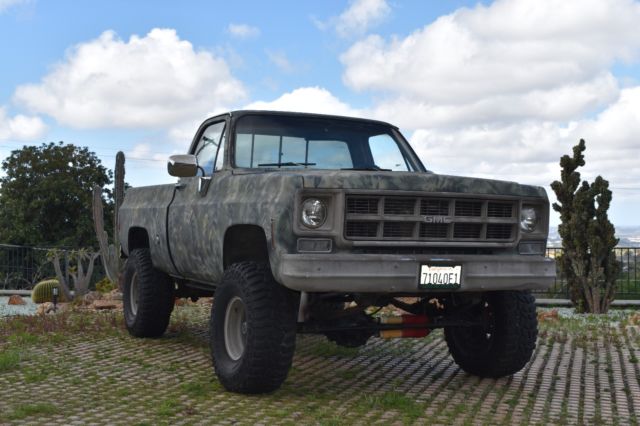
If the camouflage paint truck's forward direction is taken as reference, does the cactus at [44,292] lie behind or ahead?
behind

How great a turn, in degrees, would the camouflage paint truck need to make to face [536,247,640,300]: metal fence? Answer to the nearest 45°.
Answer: approximately 90° to its left

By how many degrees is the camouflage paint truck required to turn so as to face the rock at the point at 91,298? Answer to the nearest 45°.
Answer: approximately 180°

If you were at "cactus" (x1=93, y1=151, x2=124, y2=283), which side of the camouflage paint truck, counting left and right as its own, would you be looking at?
back

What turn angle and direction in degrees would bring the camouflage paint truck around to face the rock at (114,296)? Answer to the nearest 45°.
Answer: approximately 180°

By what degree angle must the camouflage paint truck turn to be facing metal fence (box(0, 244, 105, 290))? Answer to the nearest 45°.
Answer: approximately 180°

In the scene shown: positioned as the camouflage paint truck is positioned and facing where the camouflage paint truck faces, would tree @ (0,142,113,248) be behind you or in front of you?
behind

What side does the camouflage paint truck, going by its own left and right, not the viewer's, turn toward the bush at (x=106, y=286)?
back

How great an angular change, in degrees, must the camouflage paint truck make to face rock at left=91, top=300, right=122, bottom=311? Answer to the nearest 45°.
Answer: approximately 180°

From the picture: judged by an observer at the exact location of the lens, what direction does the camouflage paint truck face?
facing the viewer and to the right of the viewer
